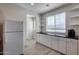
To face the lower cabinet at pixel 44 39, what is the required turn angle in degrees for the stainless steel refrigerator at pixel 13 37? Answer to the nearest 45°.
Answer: approximately 90° to its left

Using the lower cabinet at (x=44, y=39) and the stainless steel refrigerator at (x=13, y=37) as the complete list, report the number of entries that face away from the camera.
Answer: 0

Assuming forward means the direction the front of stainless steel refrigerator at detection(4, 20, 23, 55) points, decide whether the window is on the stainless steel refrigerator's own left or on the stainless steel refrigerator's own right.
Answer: on the stainless steel refrigerator's own left

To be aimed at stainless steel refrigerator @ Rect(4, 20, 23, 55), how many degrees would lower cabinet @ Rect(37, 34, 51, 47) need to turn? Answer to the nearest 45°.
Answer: approximately 45° to its right

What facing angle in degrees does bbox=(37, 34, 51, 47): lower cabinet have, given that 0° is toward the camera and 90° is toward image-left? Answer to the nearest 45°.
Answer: approximately 45°

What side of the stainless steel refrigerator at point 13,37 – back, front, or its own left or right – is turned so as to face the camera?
front
